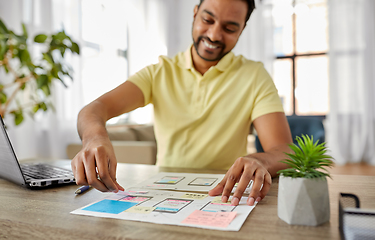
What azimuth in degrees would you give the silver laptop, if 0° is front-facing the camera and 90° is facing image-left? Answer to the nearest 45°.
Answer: approximately 225°

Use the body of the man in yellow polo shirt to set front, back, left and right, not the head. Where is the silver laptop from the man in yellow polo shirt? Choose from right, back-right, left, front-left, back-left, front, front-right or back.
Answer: front-right

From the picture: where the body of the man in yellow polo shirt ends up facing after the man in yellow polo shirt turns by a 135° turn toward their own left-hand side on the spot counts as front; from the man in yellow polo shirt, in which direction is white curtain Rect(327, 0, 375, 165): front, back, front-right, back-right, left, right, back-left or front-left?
front

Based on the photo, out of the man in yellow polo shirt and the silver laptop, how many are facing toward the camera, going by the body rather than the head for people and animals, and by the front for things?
1

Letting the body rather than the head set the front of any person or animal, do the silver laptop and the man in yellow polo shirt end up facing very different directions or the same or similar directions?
very different directions

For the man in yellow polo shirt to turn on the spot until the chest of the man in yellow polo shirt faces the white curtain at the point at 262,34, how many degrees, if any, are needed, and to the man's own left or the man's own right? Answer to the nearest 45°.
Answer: approximately 180°

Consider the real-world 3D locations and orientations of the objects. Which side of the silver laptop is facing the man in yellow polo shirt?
front

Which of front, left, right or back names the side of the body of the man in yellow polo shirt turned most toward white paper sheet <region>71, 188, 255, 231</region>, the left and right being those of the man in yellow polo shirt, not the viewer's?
front
